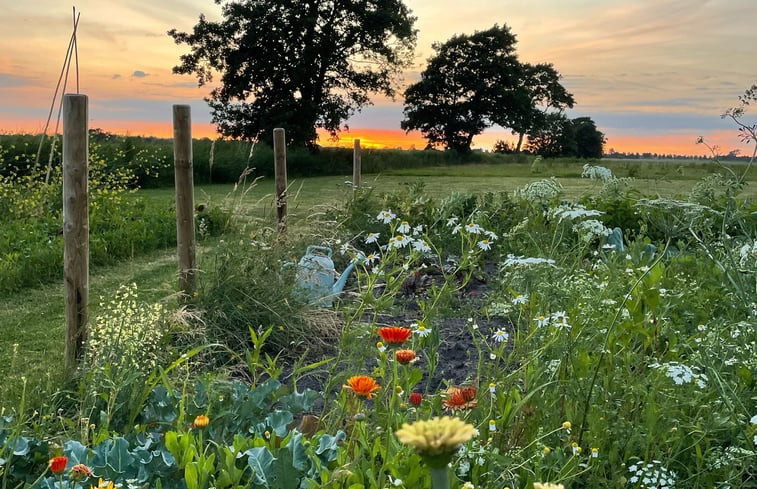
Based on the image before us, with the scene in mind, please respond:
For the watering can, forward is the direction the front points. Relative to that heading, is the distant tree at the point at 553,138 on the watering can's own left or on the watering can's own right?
on the watering can's own left

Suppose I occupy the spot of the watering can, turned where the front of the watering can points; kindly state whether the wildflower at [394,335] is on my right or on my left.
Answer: on my right

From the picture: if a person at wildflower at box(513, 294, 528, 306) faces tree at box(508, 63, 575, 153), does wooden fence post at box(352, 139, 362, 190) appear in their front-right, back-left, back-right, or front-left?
front-left

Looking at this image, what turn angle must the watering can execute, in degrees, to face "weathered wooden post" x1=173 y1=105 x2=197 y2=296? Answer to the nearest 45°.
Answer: approximately 180°

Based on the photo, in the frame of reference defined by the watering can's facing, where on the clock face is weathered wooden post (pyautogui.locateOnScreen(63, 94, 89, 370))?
The weathered wooden post is roughly at 5 o'clock from the watering can.

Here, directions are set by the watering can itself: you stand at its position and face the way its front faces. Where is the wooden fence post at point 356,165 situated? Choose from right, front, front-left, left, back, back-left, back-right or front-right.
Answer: left

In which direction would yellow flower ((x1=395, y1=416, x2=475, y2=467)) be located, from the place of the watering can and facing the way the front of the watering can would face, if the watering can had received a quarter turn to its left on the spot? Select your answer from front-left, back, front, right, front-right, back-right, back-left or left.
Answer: back

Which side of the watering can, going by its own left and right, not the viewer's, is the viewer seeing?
right

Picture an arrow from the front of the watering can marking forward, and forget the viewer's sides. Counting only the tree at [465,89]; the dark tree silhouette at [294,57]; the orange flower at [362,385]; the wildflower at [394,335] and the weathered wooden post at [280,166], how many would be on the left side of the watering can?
3

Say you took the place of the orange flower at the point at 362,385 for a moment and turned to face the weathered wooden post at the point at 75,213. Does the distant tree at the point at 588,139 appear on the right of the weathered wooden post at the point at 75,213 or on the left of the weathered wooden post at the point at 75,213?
right

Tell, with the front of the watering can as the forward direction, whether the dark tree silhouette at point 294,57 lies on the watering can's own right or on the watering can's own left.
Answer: on the watering can's own left

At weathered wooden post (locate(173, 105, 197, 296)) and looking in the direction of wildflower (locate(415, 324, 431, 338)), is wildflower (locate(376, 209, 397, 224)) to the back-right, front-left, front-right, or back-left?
front-left

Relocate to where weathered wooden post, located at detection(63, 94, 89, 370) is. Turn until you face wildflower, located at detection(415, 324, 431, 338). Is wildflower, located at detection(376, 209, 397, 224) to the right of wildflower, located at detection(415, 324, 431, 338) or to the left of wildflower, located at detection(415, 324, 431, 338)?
left

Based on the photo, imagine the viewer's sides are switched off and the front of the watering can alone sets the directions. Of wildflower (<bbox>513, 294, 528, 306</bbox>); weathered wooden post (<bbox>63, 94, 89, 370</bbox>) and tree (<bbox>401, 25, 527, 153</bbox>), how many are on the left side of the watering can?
1
